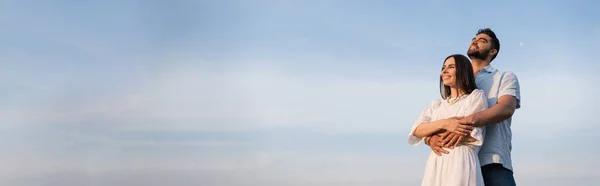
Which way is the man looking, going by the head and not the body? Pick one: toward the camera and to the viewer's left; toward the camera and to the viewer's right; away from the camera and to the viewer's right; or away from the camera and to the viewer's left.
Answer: toward the camera and to the viewer's left

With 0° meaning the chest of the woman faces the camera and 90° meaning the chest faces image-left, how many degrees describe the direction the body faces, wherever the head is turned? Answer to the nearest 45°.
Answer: approximately 45°
